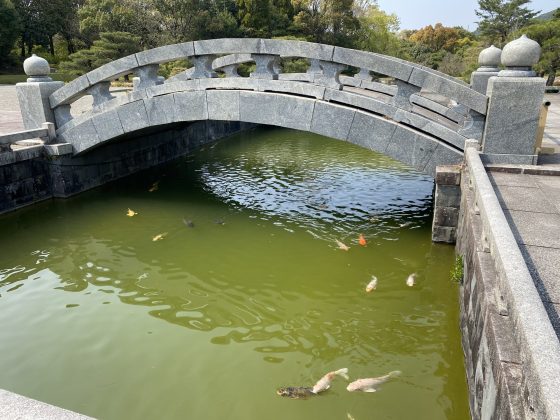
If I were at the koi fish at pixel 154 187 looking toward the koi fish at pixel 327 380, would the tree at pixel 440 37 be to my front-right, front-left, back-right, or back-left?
back-left

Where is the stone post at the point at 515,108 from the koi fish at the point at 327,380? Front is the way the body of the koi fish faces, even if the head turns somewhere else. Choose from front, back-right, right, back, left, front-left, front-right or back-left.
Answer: back

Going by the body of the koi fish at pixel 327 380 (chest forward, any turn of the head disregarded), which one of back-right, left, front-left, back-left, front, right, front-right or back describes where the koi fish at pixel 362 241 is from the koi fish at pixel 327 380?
back-right

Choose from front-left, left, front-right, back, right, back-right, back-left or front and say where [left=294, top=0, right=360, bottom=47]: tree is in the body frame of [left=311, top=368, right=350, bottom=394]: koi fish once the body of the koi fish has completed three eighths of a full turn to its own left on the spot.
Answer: left

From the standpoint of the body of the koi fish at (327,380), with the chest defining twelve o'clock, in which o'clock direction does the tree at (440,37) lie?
The tree is roughly at 5 o'clock from the koi fish.

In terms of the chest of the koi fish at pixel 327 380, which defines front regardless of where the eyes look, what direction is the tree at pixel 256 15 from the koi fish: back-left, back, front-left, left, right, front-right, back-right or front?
back-right
